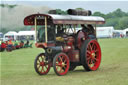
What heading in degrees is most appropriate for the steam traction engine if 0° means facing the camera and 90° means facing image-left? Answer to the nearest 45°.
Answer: approximately 45°
